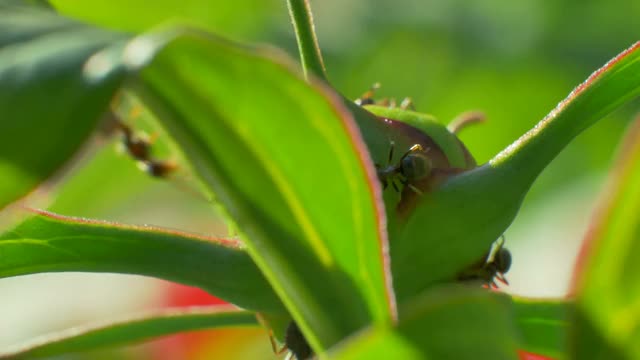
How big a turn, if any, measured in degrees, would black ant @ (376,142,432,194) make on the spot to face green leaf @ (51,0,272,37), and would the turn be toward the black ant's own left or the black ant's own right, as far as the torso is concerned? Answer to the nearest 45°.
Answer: approximately 90° to the black ant's own right
